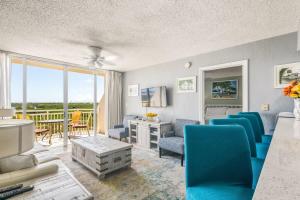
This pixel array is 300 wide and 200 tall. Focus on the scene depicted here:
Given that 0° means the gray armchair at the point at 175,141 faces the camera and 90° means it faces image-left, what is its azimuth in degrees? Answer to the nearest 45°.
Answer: approximately 45°

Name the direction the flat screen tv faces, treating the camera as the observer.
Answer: facing the viewer and to the left of the viewer

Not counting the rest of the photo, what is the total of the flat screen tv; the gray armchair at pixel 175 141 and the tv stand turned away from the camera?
0

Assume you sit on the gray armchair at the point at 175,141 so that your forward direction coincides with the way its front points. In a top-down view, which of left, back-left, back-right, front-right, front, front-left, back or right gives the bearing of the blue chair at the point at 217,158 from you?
front-left

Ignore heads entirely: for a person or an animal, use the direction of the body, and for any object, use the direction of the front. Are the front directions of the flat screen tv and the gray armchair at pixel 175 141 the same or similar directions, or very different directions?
same or similar directions

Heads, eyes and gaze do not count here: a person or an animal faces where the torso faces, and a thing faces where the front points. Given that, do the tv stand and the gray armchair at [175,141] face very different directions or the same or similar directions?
same or similar directions

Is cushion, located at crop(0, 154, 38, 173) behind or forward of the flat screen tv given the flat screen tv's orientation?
forward

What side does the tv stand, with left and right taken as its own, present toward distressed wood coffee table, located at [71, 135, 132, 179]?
front

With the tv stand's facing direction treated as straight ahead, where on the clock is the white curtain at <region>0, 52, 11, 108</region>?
The white curtain is roughly at 1 o'clock from the tv stand.

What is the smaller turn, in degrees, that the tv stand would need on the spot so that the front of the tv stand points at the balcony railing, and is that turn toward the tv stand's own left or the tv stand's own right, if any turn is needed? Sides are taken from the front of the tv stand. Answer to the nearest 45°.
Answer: approximately 45° to the tv stand's own right

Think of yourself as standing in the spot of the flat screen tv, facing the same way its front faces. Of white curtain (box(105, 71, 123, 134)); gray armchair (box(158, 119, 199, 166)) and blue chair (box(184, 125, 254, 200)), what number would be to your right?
1

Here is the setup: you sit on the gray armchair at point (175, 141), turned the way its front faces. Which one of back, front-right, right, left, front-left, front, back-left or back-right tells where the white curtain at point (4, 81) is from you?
front-right

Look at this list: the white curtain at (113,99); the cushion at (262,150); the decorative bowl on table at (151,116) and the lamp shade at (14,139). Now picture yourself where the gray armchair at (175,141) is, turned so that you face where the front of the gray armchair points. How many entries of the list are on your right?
2

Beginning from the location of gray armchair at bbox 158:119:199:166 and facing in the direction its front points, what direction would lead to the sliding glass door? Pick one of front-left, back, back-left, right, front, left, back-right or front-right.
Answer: front-right

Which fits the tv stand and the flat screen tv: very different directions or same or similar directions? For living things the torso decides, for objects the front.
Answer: same or similar directions

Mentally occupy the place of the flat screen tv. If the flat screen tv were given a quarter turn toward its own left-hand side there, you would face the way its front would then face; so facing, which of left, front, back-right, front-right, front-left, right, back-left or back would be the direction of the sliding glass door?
back-right
